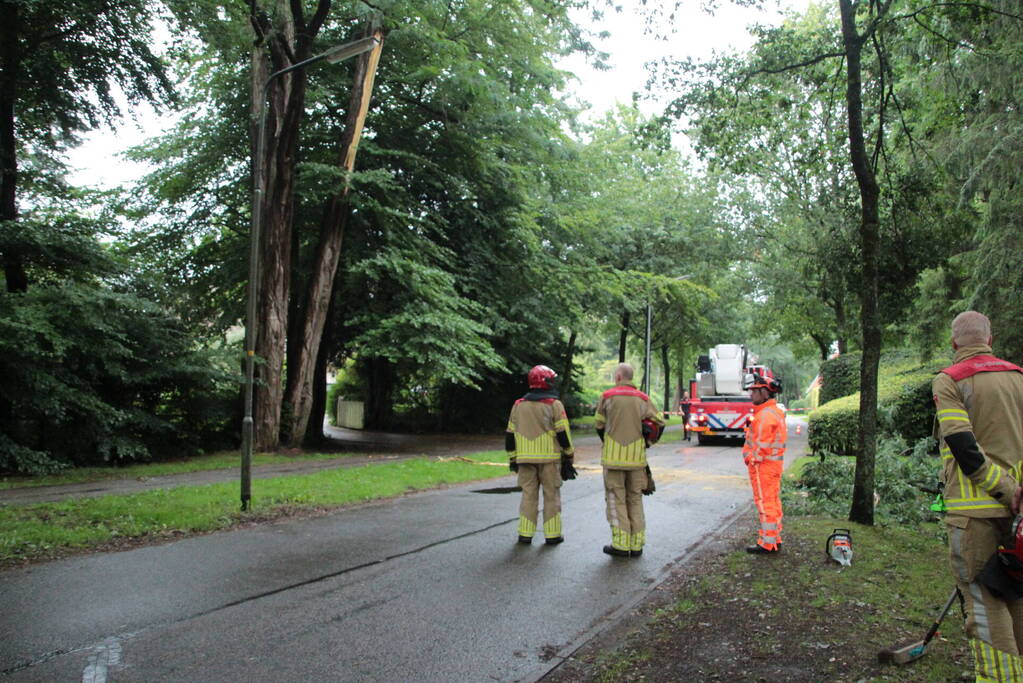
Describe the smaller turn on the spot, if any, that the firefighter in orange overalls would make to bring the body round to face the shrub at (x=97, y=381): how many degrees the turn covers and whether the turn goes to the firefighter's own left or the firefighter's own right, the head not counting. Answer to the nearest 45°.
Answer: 0° — they already face it

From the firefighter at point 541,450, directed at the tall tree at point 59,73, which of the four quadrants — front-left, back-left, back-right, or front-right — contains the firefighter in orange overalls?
back-right

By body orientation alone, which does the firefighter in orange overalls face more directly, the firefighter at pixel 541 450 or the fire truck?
the firefighter

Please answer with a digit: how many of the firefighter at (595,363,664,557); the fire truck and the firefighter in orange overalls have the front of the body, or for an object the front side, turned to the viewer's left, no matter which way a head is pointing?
1

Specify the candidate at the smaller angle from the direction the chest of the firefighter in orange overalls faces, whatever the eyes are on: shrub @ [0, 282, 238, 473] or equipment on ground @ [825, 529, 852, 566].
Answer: the shrub

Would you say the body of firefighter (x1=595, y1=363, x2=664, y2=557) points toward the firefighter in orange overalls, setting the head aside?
no

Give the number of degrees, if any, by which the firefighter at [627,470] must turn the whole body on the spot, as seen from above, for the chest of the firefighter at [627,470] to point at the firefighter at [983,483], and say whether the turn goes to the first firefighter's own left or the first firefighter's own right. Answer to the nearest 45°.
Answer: approximately 135° to the first firefighter's own right

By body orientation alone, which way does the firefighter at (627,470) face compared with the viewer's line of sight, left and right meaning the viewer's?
facing away from the viewer

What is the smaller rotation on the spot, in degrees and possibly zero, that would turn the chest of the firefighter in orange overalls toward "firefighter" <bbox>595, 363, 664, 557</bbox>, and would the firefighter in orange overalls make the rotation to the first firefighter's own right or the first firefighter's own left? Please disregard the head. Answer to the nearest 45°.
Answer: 0° — they already face them

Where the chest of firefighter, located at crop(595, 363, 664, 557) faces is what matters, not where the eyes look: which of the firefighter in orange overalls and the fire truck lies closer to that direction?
the fire truck

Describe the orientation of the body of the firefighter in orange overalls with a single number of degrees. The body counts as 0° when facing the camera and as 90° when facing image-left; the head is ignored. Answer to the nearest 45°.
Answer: approximately 90°

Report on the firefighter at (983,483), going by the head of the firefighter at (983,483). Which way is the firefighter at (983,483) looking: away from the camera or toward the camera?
away from the camera

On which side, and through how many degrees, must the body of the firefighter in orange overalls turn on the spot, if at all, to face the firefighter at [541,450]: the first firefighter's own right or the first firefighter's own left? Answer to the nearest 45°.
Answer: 0° — they already face them

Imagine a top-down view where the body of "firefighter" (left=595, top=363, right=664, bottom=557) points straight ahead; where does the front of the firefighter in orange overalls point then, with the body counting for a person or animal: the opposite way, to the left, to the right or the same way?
to the left

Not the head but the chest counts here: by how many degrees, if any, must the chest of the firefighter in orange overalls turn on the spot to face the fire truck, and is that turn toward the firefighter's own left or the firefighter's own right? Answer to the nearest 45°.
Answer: approximately 90° to the firefighter's own right

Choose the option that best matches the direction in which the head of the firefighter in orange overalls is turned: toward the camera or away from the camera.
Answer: toward the camera
